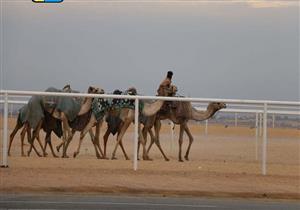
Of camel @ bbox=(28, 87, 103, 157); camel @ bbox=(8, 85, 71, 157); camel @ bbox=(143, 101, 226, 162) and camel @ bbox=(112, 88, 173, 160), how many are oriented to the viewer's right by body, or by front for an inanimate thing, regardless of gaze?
4

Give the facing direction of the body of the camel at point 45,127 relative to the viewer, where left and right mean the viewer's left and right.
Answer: facing to the right of the viewer

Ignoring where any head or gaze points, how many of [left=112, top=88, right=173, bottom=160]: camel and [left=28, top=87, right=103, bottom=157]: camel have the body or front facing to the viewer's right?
2

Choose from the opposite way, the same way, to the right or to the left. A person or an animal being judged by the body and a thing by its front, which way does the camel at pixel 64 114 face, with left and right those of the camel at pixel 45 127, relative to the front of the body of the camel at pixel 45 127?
the same way

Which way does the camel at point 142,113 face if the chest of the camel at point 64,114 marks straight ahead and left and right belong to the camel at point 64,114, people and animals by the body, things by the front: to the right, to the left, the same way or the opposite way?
the same way

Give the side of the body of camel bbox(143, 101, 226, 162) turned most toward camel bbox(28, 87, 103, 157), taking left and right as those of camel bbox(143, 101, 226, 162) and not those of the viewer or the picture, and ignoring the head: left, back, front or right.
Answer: back

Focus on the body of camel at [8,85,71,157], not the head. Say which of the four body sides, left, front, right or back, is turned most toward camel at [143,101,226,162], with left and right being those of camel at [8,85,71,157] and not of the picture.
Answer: front

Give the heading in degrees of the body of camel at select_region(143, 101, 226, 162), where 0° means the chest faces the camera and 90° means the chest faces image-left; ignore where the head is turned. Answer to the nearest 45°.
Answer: approximately 270°

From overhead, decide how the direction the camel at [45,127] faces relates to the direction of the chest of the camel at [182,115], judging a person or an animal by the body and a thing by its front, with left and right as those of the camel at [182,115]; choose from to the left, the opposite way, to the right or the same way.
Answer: the same way

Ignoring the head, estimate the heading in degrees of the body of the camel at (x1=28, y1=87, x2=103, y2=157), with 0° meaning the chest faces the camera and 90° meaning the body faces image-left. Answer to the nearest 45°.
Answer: approximately 270°

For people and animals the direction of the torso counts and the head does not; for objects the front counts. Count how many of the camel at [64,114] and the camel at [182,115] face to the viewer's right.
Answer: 2

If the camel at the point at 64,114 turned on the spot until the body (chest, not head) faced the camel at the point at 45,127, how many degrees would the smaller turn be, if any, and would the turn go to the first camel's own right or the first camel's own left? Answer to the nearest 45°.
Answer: approximately 135° to the first camel's own left

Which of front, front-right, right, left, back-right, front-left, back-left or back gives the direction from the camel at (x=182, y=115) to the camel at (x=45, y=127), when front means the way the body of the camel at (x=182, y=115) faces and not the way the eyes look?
back

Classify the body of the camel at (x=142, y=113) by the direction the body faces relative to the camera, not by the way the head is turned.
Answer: to the viewer's right

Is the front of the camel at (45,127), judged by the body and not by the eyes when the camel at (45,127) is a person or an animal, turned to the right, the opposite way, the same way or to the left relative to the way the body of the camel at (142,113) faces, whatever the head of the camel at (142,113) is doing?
the same way

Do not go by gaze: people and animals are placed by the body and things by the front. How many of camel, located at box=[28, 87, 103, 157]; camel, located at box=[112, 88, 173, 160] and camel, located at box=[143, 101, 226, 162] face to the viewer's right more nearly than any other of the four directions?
3

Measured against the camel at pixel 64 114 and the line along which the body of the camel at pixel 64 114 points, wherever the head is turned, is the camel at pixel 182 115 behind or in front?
in front
